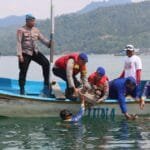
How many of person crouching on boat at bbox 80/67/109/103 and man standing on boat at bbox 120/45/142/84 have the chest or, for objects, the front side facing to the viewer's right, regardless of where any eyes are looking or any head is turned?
0

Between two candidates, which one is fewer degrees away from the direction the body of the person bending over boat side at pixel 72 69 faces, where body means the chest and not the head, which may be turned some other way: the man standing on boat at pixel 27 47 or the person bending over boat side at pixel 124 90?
the person bending over boat side

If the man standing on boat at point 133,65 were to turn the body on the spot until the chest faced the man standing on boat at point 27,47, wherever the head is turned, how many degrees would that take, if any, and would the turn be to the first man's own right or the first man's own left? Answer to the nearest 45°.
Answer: approximately 45° to the first man's own right

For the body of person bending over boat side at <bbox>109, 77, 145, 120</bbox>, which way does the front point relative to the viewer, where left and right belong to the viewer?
facing the viewer and to the right of the viewer

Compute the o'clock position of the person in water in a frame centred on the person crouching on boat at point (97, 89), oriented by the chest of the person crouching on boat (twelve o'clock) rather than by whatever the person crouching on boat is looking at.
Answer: The person in water is roughly at 1 o'clock from the person crouching on boat.

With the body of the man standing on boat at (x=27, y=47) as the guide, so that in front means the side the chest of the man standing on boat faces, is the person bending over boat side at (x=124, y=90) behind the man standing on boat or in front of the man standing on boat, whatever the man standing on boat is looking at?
in front

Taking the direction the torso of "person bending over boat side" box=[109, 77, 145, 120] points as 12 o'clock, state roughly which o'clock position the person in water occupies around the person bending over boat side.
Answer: The person in water is roughly at 4 o'clock from the person bending over boat side.

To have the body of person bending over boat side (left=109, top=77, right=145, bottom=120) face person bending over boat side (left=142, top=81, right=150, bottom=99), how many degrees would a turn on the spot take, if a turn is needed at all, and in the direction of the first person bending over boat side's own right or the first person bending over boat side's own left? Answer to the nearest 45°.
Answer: approximately 90° to the first person bending over boat side's own left

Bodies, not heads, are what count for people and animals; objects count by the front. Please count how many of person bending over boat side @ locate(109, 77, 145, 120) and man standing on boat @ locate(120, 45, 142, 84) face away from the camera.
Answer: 0
